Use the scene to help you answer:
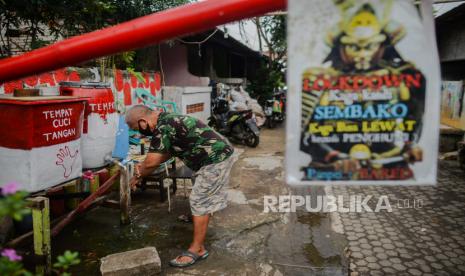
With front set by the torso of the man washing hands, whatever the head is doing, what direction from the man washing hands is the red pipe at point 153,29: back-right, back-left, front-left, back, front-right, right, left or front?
left

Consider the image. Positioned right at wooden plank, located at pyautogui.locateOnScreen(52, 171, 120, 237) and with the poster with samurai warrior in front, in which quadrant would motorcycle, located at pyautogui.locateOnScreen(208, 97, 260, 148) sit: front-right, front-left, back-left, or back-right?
back-left

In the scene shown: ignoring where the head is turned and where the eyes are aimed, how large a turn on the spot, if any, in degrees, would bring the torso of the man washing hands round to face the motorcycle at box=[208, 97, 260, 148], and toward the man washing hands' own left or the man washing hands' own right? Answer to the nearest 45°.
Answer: approximately 90° to the man washing hands' own right

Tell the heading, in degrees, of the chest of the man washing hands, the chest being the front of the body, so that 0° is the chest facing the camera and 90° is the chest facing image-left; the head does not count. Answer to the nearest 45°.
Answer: approximately 90°

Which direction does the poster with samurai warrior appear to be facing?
toward the camera

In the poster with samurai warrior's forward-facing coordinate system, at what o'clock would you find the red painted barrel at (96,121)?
The red painted barrel is roughly at 4 o'clock from the poster with samurai warrior.

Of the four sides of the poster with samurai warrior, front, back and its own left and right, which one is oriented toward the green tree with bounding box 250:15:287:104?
back

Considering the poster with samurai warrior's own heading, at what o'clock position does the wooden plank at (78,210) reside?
The wooden plank is roughly at 4 o'clock from the poster with samurai warrior.

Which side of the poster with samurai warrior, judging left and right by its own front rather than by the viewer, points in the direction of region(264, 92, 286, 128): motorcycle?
back

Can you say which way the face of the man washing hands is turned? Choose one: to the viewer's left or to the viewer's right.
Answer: to the viewer's left

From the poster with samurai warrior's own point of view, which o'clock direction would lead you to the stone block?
The stone block is roughly at 4 o'clock from the poster with samurai warrior.

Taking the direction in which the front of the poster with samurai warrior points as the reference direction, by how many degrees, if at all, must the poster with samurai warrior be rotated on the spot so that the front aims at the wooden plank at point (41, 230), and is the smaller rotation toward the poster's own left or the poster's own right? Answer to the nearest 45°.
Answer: approximately 90° to the poster's own right

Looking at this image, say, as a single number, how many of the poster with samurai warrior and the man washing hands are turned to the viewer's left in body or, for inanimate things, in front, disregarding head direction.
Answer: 1
